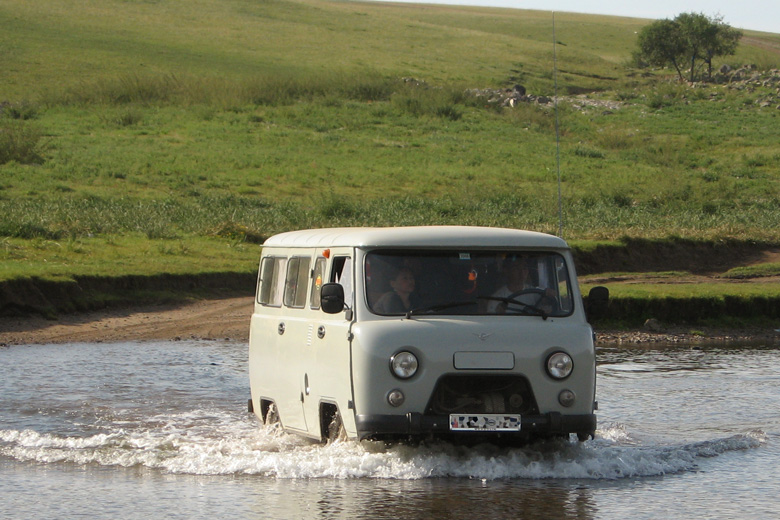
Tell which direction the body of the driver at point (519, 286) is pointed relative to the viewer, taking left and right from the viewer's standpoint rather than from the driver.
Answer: facing the viewer

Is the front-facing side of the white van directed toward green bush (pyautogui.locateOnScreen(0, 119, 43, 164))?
no

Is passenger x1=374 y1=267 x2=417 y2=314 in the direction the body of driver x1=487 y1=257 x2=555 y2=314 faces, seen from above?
no

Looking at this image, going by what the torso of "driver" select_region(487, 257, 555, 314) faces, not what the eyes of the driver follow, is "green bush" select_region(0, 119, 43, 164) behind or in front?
behind

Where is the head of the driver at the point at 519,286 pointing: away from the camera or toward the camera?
toward the camera
